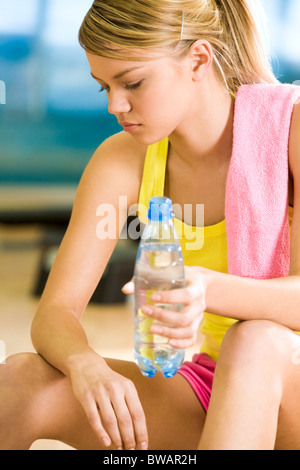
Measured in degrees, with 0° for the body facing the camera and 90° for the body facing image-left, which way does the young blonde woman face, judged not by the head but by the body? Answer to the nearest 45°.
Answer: approximately 45°
